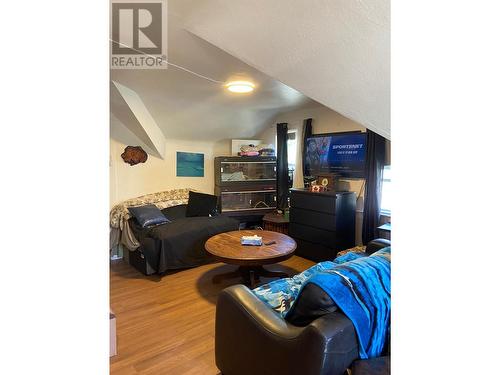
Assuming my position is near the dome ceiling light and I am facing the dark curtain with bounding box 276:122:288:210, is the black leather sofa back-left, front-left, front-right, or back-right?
back-right

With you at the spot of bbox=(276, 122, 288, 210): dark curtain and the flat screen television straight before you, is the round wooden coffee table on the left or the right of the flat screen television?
right

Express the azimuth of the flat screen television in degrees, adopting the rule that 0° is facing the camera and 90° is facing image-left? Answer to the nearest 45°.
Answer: approximately 45°

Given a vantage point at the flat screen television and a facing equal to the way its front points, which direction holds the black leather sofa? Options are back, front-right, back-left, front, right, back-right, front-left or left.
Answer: front-left

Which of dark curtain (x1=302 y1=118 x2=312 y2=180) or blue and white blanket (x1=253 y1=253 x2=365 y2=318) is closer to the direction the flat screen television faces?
the blue and white blanket

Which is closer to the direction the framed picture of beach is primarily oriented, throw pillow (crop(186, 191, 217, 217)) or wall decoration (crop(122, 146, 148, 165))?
the throw pillow

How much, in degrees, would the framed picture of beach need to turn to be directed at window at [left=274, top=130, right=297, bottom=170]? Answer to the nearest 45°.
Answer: approximately 45° to its left

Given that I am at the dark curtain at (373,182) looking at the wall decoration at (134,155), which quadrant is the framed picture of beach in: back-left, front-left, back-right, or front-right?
front-right

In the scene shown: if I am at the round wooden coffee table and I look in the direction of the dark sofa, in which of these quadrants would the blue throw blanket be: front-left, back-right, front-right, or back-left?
back-left

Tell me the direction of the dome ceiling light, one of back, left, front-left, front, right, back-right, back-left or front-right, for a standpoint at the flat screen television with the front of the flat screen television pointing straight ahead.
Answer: front

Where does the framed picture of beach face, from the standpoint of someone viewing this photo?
facing the viewer and to the right of the viewer

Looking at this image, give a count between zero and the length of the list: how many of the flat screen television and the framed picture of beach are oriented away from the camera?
0

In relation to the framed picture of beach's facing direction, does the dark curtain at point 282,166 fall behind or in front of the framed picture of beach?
in front

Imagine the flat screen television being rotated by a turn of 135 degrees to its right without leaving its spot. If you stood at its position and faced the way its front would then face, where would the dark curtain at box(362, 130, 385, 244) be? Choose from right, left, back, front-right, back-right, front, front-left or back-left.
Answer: back-right

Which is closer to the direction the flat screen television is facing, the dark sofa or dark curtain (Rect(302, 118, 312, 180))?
the dark sofa

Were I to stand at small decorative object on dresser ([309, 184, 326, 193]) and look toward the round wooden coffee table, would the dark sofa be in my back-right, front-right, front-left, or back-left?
front-right
